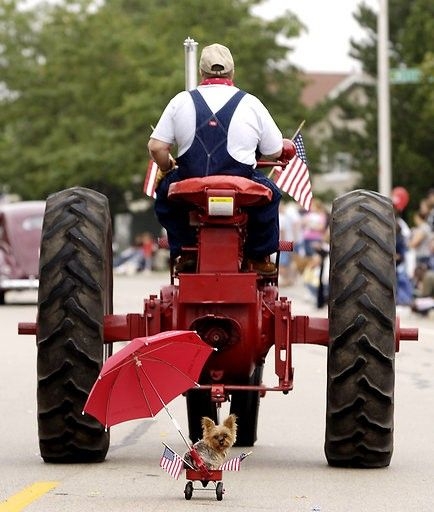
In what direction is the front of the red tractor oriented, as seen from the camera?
facing away from the viewer

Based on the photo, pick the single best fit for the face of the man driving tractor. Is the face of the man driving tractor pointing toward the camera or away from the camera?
away from the camera

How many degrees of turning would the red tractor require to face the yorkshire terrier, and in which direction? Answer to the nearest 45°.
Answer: approximately 180°

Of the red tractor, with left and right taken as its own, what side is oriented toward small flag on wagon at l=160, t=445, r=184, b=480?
back

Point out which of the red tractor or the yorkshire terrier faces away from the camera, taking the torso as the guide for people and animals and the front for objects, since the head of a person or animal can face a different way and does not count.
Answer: the red tractor

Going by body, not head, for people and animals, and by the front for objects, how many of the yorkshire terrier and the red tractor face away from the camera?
1

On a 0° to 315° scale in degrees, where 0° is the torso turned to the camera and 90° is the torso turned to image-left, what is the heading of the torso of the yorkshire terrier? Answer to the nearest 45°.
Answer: approximately 315°

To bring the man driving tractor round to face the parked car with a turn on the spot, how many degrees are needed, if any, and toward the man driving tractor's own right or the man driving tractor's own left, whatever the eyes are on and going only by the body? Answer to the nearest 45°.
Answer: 0° — they already face it

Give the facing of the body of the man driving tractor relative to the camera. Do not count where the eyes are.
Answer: away from the camera
